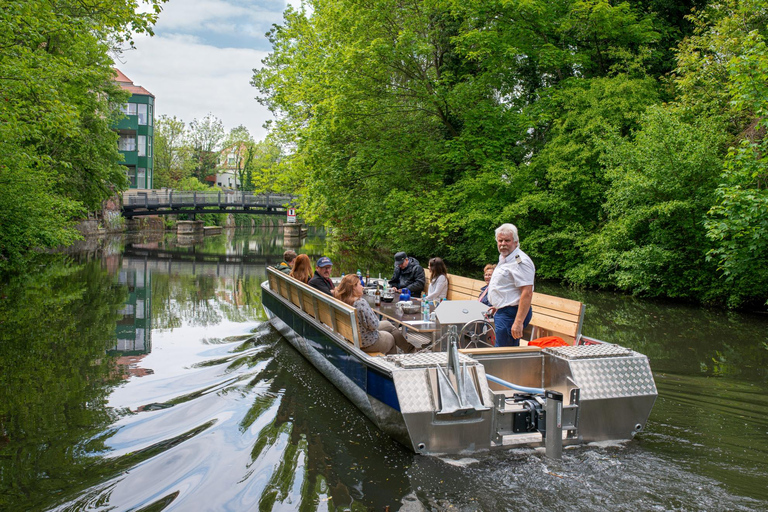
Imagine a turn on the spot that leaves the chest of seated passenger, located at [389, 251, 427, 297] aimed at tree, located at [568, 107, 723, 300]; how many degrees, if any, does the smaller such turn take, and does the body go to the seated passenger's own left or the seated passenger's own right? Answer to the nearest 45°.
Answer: approximately 180°

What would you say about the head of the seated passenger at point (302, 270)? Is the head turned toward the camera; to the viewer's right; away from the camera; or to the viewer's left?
away from the camera

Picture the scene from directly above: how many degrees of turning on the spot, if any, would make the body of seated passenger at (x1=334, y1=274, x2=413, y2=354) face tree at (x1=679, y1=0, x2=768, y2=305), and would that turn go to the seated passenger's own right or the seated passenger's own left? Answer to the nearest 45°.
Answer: approximately 45° to the seated passenger's own left

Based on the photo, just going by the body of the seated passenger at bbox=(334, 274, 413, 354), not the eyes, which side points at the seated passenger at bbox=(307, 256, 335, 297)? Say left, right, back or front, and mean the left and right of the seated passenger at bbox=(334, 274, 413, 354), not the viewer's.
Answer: left

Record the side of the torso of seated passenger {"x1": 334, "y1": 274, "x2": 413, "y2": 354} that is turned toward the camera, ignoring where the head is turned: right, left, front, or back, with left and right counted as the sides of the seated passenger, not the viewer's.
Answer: right

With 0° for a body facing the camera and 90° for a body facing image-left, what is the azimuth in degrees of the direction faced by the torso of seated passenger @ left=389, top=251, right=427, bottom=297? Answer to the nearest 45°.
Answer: approximately 45°

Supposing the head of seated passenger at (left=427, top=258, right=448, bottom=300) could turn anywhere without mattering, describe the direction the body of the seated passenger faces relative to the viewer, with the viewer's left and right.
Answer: facing to the left of the viewer

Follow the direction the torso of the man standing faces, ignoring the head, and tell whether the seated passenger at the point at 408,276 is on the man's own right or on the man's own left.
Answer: on the man's own right
